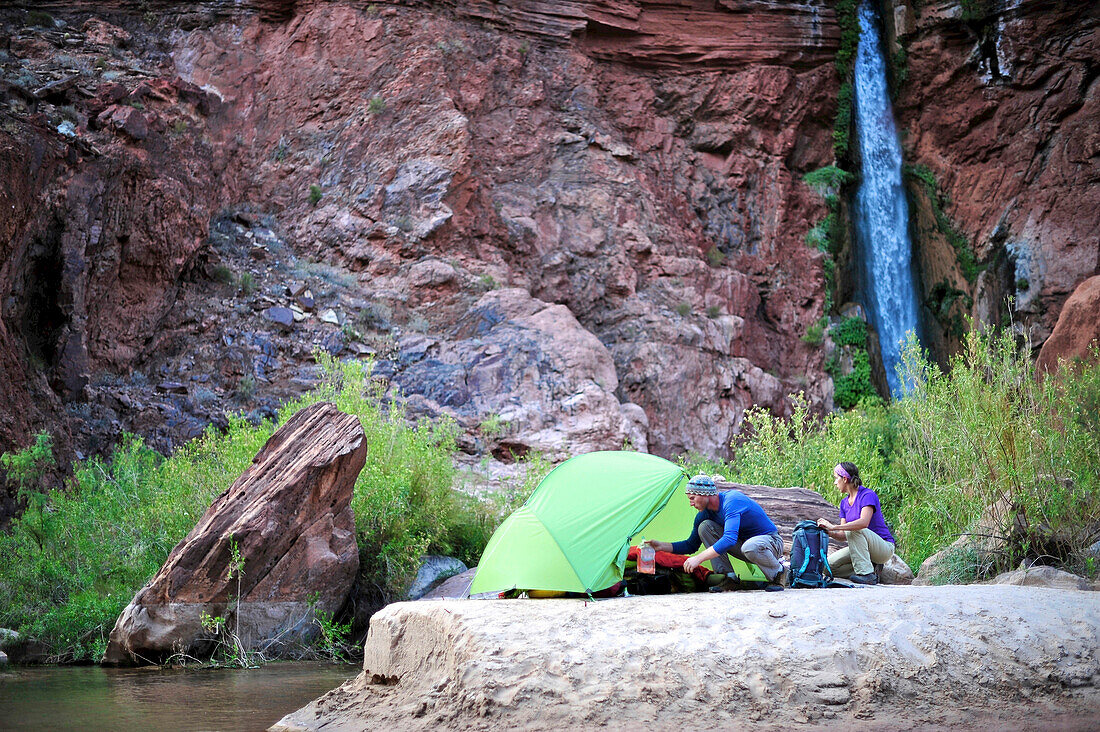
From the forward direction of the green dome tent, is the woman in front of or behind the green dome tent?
in front

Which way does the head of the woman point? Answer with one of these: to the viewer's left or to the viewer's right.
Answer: to the viewer's left

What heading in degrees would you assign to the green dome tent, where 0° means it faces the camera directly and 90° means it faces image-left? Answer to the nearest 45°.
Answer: approximately 270°

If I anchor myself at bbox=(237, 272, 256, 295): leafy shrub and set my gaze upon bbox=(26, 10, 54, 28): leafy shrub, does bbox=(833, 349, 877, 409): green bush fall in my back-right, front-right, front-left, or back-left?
back-right

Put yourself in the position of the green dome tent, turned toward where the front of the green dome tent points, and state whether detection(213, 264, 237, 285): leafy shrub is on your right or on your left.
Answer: on your left

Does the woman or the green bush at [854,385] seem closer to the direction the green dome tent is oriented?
the woman

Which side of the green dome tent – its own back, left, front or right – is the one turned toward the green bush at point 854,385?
left

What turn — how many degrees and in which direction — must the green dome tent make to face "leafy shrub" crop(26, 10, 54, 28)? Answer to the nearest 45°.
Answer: approximately 135° to its left

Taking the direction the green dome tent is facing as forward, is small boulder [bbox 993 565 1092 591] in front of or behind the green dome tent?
in front

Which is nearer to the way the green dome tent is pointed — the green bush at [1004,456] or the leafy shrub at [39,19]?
the green bush

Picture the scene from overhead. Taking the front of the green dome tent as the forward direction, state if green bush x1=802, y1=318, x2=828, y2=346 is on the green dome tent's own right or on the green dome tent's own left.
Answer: on the green dome tent's own left

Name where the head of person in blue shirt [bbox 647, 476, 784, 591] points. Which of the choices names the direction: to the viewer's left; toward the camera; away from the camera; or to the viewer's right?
to the viewer's left
